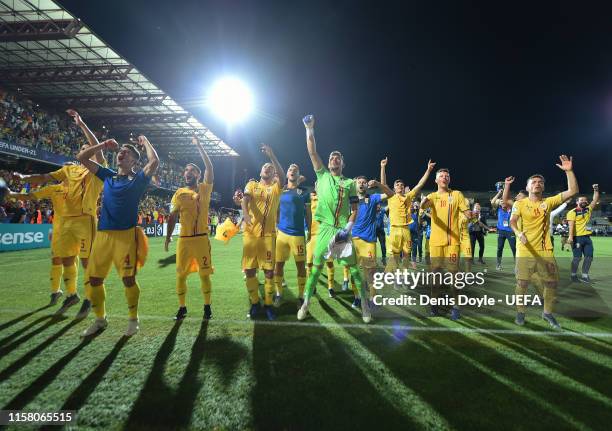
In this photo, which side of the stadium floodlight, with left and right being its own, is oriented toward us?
front

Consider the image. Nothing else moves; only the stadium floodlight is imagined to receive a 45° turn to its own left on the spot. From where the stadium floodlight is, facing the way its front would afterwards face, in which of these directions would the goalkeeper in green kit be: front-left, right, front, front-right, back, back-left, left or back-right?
front-right

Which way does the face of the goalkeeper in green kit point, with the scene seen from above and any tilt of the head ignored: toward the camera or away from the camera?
toward the camera

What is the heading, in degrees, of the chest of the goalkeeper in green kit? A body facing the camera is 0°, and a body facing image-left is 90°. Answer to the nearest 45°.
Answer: approximately 0°
